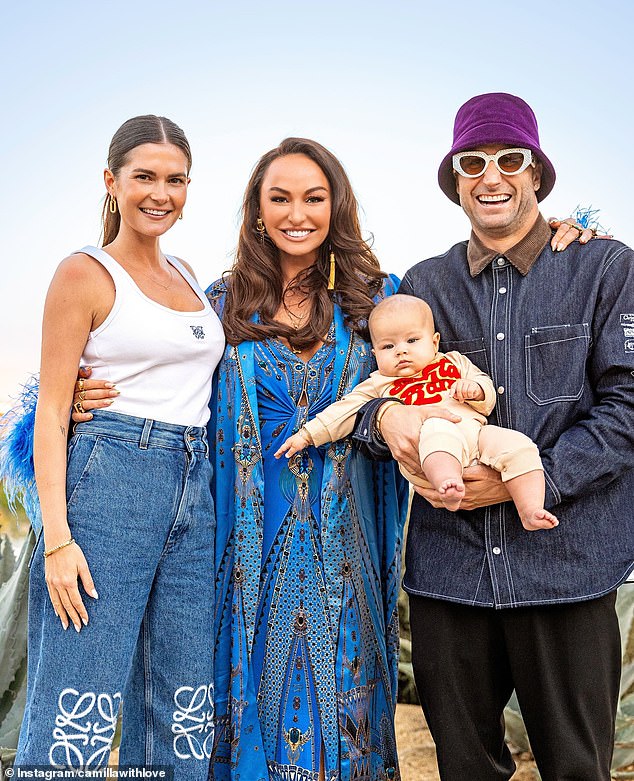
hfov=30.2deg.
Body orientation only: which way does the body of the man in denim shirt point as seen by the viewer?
toward the camera

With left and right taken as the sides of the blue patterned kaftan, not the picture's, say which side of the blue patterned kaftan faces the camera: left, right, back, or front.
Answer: front

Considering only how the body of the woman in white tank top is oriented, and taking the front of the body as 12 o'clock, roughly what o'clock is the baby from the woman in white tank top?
The baby is roughly at 11 o'clock from the woman in white tank top.

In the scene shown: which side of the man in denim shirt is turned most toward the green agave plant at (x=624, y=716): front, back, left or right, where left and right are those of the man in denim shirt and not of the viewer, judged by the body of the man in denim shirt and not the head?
back

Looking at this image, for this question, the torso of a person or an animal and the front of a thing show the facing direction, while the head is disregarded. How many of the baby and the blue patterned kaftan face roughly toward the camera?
2

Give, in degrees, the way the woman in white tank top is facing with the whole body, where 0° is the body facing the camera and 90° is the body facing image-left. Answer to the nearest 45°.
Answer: approximately 315°

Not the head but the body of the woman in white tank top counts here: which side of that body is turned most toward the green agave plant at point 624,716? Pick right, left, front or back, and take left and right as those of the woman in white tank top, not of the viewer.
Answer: left

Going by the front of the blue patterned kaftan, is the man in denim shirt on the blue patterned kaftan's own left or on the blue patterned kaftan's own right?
on the blue patterned kaftan's own left

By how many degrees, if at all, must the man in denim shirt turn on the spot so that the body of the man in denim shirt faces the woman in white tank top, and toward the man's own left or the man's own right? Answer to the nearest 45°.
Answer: approximately 90° to the man's own right

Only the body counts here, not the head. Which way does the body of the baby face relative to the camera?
toward the camera
